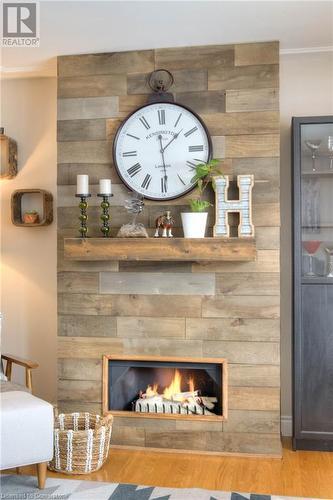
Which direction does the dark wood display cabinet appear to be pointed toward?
toward the camera

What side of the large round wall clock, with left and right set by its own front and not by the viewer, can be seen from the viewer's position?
front

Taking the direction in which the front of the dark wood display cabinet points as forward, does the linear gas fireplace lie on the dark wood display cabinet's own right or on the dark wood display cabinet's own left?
on the dark wood display cabinet's own right

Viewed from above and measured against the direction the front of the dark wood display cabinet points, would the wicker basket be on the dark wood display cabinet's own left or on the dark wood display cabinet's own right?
on the dark wood display cabinet's own right

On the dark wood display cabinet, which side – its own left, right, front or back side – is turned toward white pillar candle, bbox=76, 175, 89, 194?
right

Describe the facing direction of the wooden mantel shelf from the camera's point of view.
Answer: facing the viewer

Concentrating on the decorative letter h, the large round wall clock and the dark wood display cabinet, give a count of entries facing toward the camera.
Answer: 3

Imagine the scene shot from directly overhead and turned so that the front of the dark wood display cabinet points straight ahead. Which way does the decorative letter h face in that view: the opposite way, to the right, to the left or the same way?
the same way

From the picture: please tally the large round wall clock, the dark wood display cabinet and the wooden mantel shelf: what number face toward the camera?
3

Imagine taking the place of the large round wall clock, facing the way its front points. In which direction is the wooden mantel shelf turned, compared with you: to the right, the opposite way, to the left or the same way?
the same way

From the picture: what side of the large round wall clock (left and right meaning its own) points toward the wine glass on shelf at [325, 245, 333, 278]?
left

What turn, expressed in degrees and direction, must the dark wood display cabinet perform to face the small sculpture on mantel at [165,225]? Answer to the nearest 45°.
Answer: approximately 90° to its right

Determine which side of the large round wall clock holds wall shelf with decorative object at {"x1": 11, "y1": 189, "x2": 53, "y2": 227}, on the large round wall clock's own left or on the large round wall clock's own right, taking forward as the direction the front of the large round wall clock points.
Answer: on the large round wall clock's own right
